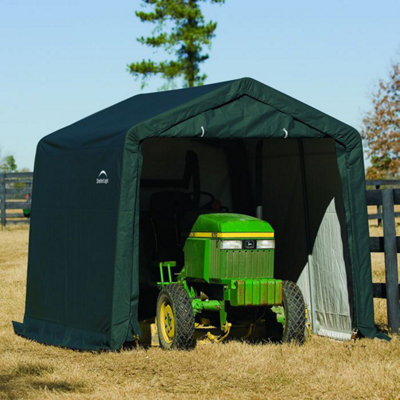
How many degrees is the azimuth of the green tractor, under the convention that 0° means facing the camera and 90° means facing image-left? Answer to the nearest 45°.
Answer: approximately 315°

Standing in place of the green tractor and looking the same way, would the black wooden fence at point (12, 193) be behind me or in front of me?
behind

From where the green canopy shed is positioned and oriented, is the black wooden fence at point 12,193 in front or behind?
behind
